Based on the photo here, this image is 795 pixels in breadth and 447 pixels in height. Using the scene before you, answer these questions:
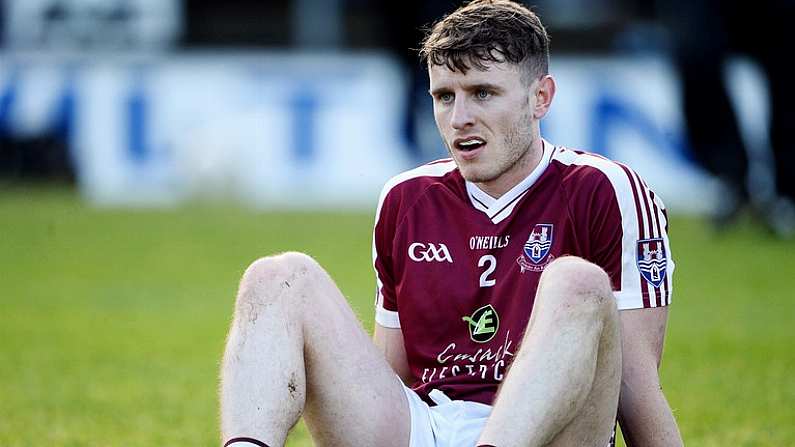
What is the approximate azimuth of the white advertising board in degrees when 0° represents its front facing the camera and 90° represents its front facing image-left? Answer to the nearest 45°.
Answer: approximately 0°
